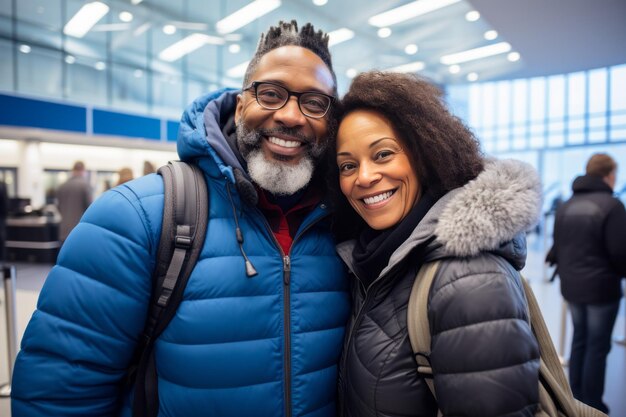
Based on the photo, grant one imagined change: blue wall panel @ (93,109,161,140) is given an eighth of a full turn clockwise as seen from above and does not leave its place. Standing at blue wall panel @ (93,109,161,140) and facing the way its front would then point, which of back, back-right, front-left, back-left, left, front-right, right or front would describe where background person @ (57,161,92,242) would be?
front

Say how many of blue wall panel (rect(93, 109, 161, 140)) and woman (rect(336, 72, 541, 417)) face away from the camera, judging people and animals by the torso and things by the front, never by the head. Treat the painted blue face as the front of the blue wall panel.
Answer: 0

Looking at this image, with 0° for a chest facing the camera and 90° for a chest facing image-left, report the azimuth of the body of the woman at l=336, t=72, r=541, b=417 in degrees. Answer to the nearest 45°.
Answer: approximately 45°

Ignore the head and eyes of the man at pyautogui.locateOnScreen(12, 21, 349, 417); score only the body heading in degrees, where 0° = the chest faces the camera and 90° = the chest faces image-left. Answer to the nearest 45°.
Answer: approximately 315°

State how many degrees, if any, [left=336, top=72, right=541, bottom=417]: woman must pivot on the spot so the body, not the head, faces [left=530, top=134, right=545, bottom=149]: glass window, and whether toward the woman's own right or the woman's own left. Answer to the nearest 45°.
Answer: approximately 135° to the woman's own right

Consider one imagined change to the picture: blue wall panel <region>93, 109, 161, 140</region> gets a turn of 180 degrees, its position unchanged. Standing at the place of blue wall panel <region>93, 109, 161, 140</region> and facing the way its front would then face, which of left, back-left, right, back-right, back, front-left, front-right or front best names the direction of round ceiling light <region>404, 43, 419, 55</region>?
back-right

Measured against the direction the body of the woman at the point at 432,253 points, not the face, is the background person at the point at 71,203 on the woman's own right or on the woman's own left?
on the woman's own right

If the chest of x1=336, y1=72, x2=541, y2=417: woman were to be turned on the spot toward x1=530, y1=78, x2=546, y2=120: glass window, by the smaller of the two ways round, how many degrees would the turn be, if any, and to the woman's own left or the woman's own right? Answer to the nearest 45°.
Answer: approximately 135° to the woman's own right

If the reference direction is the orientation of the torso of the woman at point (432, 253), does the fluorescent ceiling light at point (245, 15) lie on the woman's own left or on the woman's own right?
on the woman's own right
